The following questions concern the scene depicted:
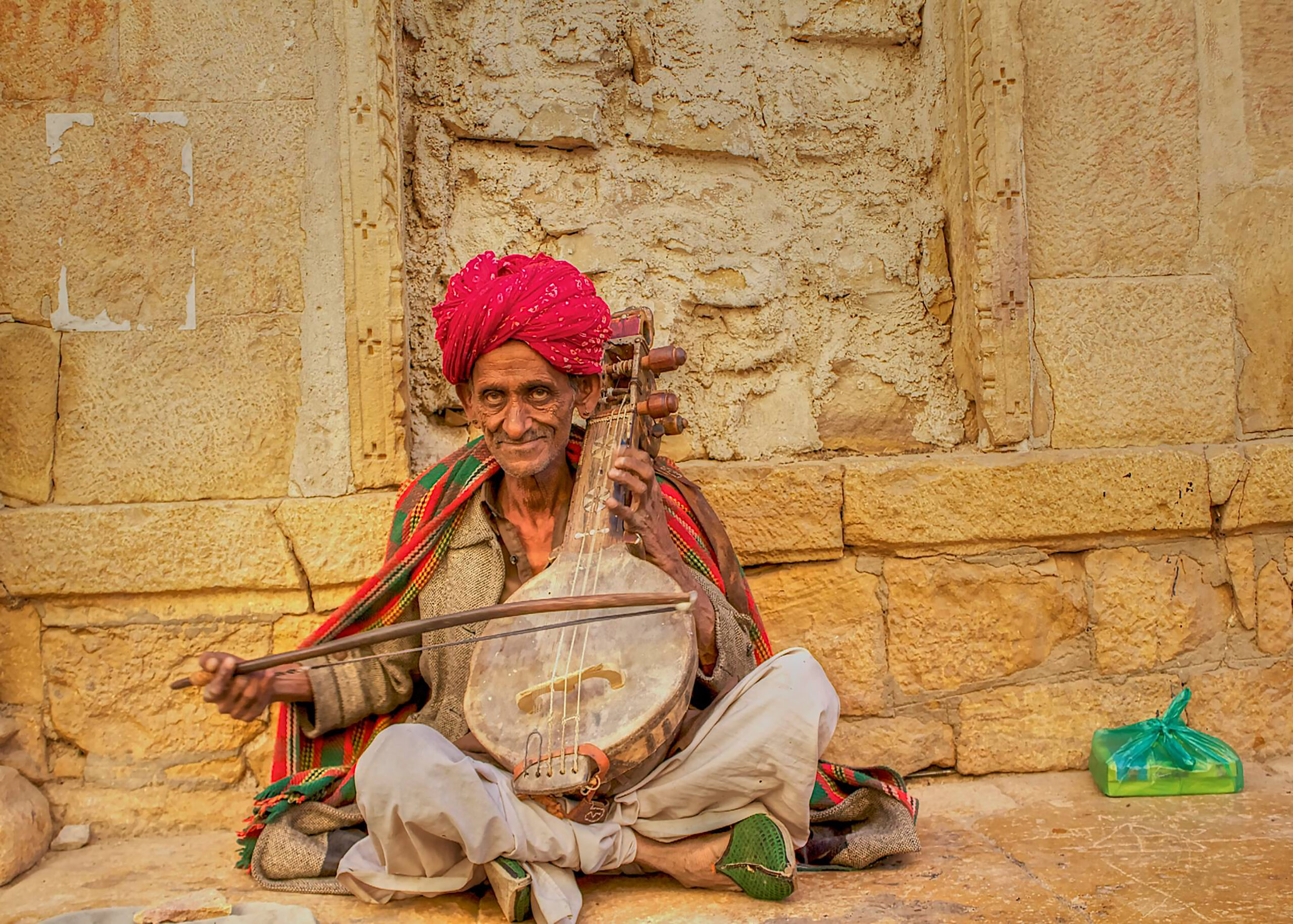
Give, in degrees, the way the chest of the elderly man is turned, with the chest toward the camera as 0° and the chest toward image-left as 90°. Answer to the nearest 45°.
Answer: approximately 0°

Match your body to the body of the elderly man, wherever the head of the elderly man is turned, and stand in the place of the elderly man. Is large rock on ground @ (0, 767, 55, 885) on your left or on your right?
on your right

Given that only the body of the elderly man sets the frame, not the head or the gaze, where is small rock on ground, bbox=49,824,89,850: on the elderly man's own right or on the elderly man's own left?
on the elderly man's own right

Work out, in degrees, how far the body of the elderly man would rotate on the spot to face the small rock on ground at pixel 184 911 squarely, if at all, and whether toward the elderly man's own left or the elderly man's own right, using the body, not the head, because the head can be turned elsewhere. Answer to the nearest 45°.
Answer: approximately 90° to the elderly man's own right

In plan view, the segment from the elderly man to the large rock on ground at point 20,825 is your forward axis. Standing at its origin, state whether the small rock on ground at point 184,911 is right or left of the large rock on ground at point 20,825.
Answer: left
